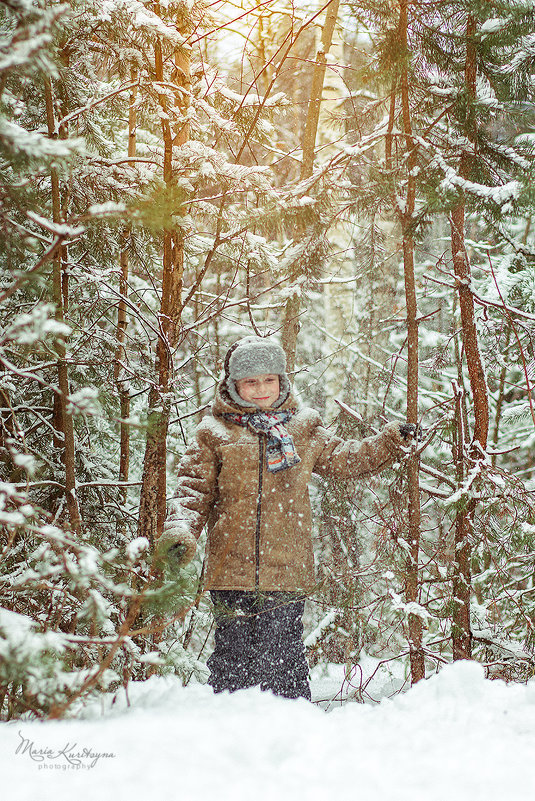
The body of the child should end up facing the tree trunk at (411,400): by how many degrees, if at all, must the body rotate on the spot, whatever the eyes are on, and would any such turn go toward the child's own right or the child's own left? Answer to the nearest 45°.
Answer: approximately 90° to the child's own left

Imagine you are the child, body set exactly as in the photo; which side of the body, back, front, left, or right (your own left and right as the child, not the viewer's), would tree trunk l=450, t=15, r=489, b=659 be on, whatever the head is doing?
left

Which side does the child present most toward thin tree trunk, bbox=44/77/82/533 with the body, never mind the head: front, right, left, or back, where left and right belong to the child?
back

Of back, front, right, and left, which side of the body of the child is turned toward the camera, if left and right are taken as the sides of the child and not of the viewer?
front

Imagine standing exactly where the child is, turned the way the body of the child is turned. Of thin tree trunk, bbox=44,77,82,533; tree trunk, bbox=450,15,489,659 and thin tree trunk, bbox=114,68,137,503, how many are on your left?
1

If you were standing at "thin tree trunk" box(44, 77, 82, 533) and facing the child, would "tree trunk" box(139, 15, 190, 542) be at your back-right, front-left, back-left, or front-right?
front-left

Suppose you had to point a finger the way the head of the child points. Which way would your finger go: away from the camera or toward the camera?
toward the camera

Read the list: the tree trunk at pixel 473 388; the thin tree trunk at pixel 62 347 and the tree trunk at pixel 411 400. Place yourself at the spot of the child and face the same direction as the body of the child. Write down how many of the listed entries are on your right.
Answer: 1

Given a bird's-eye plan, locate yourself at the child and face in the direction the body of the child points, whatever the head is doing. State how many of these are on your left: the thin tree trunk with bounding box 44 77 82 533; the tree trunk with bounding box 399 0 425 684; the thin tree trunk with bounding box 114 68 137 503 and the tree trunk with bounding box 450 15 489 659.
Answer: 2

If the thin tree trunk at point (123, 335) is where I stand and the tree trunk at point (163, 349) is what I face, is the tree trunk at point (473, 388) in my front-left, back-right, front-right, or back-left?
front-left
